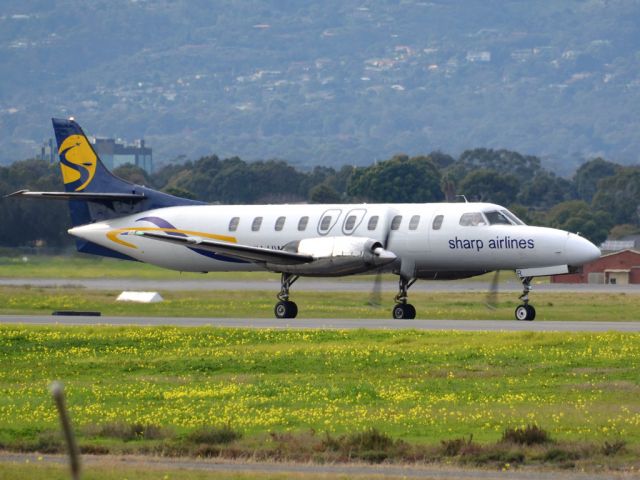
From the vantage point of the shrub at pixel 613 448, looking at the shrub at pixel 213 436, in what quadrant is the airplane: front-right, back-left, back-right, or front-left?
front-right

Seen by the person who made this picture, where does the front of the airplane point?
facing the viewer and to the right of the viewer

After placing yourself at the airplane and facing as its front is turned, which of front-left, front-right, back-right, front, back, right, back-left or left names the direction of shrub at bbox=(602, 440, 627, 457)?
front-right

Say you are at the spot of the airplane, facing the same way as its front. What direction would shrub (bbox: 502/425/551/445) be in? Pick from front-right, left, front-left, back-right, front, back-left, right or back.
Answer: front-right

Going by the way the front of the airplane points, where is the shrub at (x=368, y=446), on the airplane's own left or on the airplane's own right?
on the airplane's own right

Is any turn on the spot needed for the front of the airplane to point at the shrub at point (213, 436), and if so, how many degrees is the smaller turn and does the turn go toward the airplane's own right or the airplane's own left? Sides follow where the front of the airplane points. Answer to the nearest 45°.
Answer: approximately 45° to the airplane's own right
